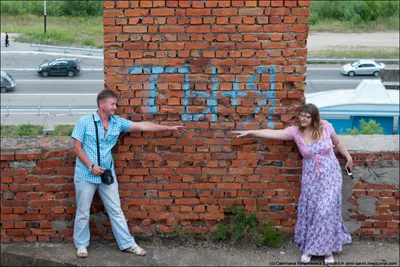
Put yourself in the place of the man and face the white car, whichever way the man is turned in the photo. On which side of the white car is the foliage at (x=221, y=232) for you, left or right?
right

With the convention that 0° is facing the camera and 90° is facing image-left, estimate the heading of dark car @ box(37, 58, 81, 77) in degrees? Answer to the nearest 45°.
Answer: approximately 90°

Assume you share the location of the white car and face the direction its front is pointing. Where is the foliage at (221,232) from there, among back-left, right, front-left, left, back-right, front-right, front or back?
left

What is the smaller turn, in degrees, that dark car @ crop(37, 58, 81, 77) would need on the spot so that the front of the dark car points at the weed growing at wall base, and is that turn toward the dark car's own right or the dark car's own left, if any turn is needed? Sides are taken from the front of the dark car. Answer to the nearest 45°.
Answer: approximately 90° to the dark car's own left

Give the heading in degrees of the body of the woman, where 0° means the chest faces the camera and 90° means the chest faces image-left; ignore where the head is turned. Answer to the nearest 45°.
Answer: approximately 0°

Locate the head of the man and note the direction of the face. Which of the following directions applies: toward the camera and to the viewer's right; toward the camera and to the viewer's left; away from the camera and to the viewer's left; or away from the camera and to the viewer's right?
toward the camera and to the viewer's right

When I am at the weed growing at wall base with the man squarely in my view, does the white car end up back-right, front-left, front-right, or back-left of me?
back-right

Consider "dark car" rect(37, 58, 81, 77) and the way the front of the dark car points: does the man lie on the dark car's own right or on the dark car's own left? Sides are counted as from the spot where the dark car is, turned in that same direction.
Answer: on the dark car's own left

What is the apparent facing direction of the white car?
to the viewer's left

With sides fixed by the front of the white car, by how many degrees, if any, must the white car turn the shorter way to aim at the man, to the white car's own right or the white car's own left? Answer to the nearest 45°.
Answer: approximately 90° to the white car's own left

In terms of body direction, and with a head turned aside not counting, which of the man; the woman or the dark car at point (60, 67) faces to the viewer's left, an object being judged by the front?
the dark car
